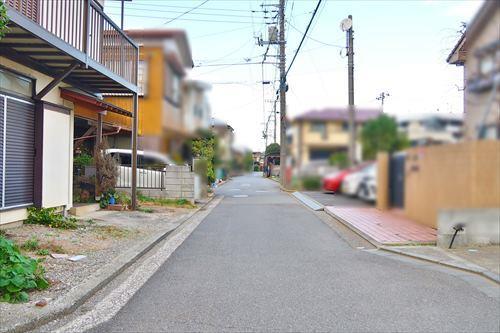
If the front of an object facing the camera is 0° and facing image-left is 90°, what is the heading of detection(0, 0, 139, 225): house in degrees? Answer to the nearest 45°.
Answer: approximately 315°

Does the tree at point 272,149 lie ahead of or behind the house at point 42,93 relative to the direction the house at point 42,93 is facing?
ahead

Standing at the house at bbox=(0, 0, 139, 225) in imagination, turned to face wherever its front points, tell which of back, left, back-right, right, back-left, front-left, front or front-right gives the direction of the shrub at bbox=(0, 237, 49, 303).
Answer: front-right
